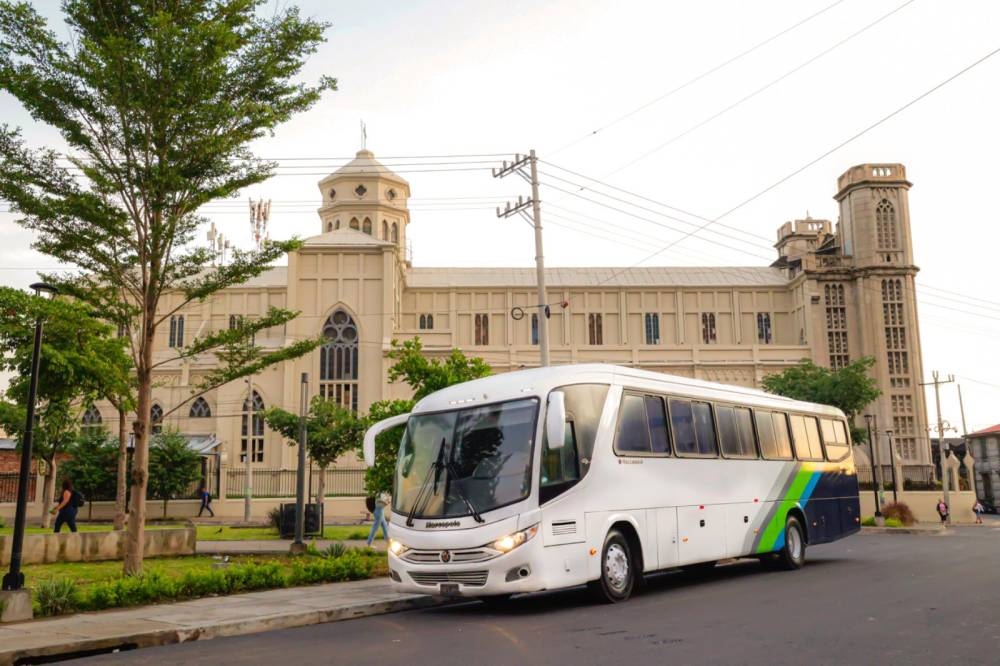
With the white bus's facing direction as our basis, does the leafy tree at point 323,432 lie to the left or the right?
on its right

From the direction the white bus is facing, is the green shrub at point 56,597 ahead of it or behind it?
ahead

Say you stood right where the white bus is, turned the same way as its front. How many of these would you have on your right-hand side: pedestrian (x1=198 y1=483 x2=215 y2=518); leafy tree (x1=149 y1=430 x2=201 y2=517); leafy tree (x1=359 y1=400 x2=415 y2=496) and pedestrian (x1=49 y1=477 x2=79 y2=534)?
4

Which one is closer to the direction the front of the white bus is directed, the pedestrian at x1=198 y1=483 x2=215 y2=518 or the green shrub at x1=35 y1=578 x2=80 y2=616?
the green shrub

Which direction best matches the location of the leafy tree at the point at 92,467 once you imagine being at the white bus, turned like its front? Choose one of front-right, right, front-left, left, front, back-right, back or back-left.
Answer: right

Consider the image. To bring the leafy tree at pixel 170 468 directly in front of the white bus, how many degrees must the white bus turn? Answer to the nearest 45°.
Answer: approximately 90° to its right

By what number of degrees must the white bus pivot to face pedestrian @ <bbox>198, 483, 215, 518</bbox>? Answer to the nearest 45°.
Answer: approximately 90° to its right

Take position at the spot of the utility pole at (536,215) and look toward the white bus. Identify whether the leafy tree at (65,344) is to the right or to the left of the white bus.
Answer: right

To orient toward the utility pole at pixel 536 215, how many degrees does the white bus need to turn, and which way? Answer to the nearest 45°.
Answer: approximately 135° to its right

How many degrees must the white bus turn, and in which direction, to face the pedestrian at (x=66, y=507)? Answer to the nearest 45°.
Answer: approximately 90° to its right

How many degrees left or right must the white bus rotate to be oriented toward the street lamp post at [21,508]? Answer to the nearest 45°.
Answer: approximately 45° to its right

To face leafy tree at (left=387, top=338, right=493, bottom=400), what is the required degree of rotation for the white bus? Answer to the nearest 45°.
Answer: approximately 90° to its right

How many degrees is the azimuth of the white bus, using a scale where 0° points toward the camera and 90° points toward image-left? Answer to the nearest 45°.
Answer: approximately 45°
